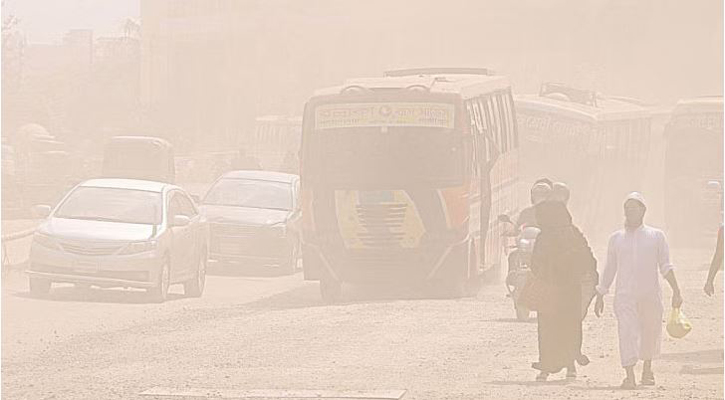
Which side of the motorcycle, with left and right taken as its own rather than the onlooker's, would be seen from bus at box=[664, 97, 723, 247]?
back

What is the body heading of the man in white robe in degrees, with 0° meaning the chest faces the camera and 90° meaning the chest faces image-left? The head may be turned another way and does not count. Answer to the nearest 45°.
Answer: approximately 0°
